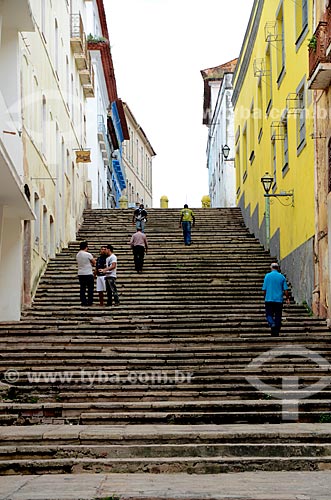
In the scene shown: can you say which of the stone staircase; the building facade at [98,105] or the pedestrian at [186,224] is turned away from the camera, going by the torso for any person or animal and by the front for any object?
the pedestrian

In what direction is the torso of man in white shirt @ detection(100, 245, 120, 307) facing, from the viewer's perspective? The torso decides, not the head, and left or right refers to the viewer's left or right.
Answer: facing to the left of the viewer

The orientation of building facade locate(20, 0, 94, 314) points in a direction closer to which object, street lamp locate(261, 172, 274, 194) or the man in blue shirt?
the street lamp

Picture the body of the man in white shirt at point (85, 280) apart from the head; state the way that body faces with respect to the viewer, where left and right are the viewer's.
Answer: facing away from the viewer and to the right of the viewer

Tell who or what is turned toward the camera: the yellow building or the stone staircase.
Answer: the stone staircase

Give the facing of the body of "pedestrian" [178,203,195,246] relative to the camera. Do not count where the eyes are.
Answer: away from the camera

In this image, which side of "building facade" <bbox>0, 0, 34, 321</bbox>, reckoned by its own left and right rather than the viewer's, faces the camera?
right

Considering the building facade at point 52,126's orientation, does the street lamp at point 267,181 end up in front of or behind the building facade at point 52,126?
in front

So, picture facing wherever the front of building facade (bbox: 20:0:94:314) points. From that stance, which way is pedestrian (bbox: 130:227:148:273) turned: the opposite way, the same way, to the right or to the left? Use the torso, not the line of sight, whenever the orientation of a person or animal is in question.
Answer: to the left

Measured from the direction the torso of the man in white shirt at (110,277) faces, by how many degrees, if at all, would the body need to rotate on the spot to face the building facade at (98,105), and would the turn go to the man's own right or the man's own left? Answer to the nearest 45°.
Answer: approximately 90° to the man's own right

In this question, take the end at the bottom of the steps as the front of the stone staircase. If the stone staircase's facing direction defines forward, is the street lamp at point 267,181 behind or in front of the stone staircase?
behind

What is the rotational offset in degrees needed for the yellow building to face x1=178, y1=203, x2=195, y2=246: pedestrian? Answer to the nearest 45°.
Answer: approximately 45° to its right

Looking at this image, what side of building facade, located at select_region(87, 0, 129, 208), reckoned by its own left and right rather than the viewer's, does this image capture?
right

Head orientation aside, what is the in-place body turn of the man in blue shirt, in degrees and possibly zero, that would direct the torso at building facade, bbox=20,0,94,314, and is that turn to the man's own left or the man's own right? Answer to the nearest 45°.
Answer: approximately 45° to the man's own left

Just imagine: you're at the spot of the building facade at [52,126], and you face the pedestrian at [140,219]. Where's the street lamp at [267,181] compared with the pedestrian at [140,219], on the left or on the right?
right

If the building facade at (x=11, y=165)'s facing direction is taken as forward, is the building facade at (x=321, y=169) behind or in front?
in front

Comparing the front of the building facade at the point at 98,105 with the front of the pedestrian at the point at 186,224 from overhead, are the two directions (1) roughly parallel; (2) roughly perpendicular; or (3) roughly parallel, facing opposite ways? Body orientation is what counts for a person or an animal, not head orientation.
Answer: roughly perpendicular

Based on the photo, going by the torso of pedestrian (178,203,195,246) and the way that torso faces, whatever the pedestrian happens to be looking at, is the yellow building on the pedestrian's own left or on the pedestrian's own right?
on the pedestrian's own right

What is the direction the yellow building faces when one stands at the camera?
facing to the left of the viewer
